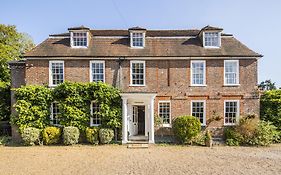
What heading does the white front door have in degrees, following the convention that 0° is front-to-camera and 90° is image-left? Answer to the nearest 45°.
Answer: approximately 0°

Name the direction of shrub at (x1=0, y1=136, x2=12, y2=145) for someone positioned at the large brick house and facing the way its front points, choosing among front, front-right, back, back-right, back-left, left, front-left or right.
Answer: right

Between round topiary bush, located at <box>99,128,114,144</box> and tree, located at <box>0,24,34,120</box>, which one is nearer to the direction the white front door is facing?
the round topiary bush

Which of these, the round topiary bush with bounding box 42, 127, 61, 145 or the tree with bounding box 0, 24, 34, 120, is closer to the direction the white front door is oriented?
the round topiary bush

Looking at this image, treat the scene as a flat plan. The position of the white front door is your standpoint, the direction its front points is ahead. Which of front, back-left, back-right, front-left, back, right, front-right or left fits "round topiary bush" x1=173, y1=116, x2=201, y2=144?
front-left

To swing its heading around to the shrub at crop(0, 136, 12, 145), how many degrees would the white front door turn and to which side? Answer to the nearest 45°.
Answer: approximately 90° to its right

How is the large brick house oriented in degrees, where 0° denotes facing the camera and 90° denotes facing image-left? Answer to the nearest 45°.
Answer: approximately 0°

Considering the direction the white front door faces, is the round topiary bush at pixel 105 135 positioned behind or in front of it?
in front

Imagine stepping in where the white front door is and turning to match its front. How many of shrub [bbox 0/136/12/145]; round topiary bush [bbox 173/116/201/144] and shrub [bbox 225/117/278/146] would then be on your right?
1

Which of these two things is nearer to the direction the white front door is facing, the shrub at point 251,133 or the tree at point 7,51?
the shrub
